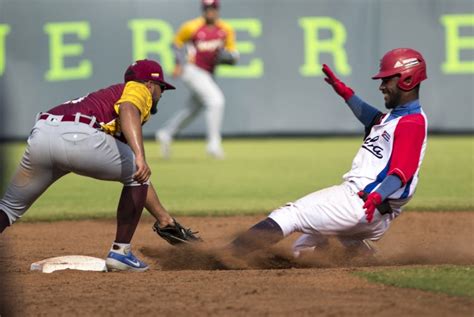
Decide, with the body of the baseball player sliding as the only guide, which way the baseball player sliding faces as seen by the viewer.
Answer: to the viewer's left

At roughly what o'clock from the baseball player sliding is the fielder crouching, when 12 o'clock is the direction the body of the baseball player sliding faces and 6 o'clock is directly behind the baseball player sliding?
The fielder crouching is roughly at 12 o'clock from the baseball player sliding.

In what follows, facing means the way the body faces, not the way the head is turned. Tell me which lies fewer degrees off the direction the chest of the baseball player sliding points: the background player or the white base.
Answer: the white base

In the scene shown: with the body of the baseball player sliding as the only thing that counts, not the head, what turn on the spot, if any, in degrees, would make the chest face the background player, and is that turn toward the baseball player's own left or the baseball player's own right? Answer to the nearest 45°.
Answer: approximately 90° to the baseball player's own right

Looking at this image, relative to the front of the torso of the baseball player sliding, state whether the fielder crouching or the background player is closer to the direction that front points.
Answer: the fielder crouching

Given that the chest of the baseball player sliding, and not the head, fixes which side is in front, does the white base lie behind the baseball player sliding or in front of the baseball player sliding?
in front
